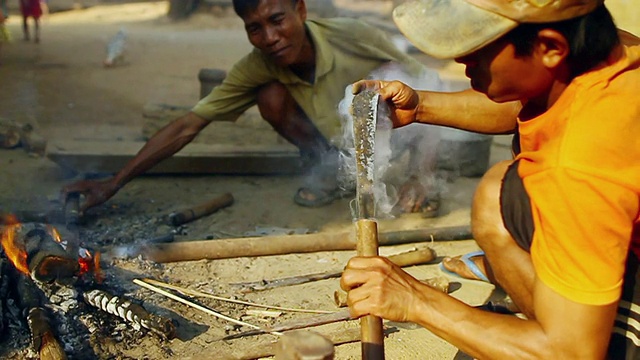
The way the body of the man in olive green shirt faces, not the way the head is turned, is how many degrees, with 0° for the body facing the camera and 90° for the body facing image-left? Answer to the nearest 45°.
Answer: approximately 45°

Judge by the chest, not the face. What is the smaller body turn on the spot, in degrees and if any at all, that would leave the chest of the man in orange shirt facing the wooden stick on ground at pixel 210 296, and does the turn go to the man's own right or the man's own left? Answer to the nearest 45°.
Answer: approximately 45° to the man's own right

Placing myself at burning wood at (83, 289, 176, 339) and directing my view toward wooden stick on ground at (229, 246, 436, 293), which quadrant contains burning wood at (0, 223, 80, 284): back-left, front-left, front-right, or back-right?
back-left

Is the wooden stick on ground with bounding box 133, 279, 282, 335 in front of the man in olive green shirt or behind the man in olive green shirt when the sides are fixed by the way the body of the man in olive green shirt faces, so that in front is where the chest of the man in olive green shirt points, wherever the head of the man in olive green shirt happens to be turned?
in front

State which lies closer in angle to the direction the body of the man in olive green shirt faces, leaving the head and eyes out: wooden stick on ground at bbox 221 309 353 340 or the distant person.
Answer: the wooden stick on ground

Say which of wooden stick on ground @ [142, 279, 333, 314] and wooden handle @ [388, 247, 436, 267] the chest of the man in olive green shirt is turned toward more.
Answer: the wooden stick on ground

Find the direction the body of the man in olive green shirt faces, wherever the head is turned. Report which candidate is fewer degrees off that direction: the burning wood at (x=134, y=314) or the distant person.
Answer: the burning wood

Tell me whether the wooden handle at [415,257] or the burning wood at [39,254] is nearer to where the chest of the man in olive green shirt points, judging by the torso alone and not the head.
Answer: the burning wood

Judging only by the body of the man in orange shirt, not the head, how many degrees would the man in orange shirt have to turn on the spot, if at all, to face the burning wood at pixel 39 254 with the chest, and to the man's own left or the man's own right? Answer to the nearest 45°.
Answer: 0° — they already face it

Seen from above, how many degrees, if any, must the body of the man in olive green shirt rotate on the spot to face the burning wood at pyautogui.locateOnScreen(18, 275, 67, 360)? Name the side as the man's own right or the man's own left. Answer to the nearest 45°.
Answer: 0° — they already face it

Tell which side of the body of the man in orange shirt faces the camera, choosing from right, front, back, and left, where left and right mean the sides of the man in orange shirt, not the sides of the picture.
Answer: left

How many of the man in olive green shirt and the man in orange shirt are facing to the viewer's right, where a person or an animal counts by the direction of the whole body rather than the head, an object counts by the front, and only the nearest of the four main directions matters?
0

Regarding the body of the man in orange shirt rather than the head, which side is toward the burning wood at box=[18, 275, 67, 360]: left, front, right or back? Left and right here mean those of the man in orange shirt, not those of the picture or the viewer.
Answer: front

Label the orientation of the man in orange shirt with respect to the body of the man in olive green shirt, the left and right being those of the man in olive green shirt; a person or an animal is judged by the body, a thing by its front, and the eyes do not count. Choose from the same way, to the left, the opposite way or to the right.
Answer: to the right

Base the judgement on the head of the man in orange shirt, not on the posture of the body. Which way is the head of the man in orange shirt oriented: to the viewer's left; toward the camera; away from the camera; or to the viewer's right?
to the viewer's left
